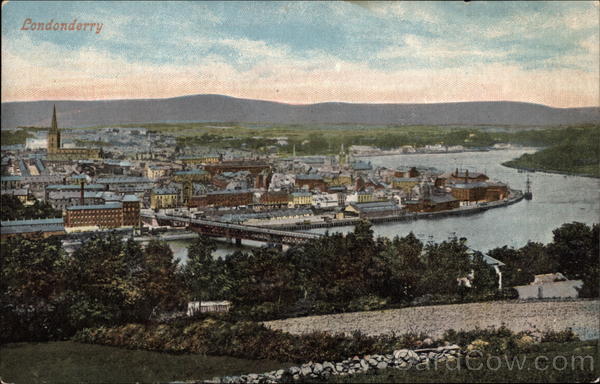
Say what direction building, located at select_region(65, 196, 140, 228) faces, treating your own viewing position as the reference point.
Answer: facing the viewer

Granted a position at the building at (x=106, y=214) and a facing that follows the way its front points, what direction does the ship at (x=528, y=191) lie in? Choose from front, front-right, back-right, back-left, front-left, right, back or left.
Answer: left

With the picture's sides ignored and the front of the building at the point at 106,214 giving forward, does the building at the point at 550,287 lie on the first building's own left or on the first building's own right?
on the first building's own left

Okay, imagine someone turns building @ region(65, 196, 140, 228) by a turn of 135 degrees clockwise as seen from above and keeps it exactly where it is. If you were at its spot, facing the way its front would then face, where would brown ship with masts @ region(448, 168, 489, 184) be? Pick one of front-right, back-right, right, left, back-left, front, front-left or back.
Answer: back-right
